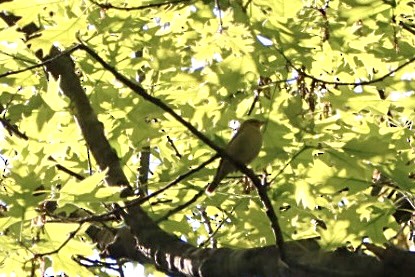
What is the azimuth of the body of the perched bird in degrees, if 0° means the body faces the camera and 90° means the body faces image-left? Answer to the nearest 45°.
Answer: approximately 270°
